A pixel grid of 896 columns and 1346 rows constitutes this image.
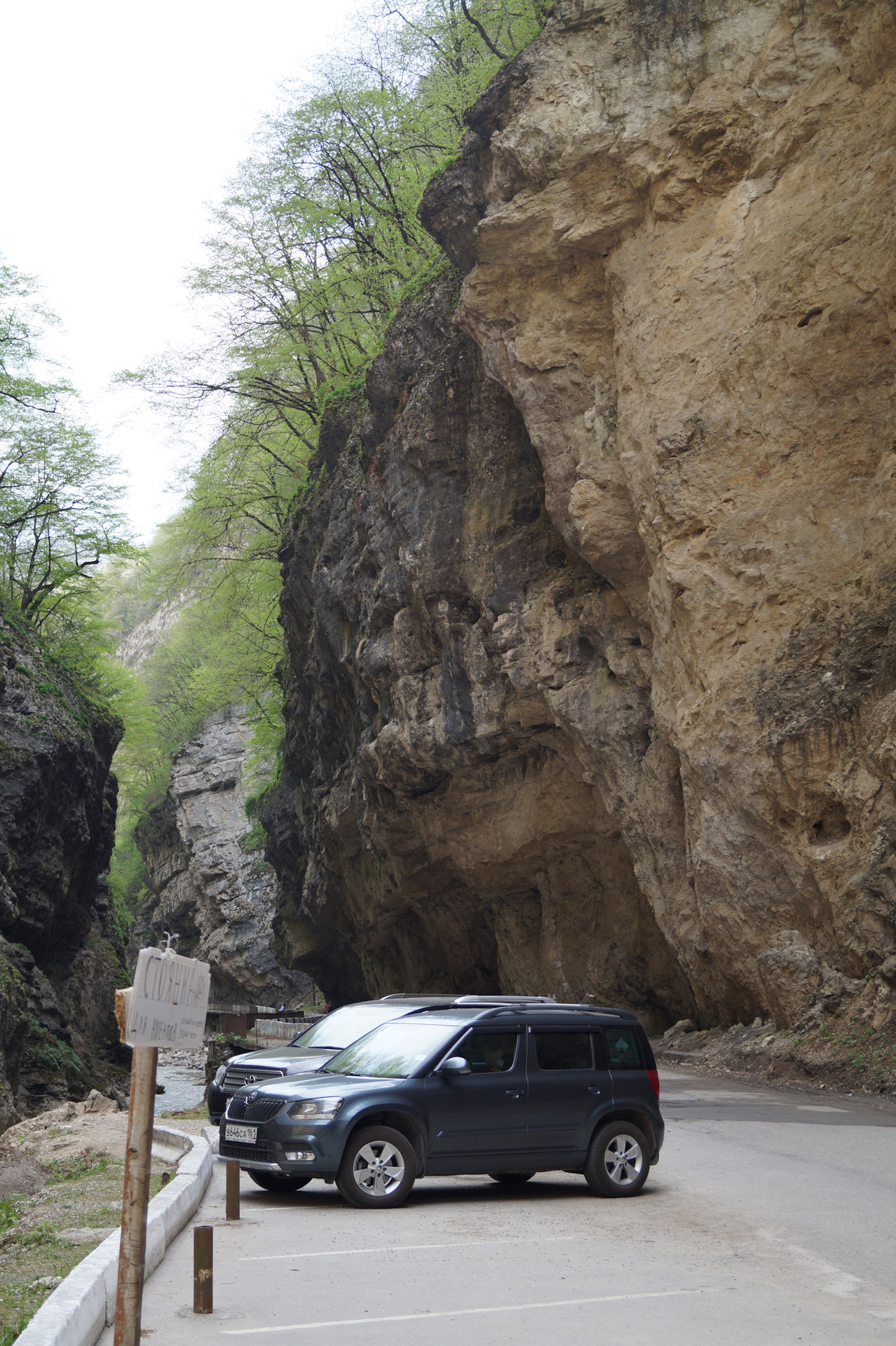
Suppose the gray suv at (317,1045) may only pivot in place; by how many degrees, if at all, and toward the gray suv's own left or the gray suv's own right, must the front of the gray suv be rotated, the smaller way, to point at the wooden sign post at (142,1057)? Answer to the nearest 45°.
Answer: approximately 45° to the gray suv's own left

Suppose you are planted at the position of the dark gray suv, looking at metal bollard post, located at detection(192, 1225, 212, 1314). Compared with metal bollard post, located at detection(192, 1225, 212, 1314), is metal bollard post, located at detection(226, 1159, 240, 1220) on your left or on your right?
right

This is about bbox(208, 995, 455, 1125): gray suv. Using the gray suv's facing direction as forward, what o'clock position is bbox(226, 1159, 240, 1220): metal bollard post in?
The metal bollard post is roughly at 11 o'clock from the gray suv.

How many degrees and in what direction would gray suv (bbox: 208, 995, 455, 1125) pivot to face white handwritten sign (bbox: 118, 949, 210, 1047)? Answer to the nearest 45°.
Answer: approximately 45° to its left

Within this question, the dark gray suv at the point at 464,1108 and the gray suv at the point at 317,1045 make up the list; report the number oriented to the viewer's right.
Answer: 0

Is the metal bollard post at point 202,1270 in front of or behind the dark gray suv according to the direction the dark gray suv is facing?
in front

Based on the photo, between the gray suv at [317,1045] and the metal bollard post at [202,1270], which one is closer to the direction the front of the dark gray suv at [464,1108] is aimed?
the metal bollard post

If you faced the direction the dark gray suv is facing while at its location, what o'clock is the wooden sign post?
The wooden sign post is roughly at 11 o'clock from the dark gray suv.

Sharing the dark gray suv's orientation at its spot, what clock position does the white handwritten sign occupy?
The white handwritten sign is roughly at 11 o'clock from the dark gray suv.

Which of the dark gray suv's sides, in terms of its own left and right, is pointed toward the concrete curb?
front
